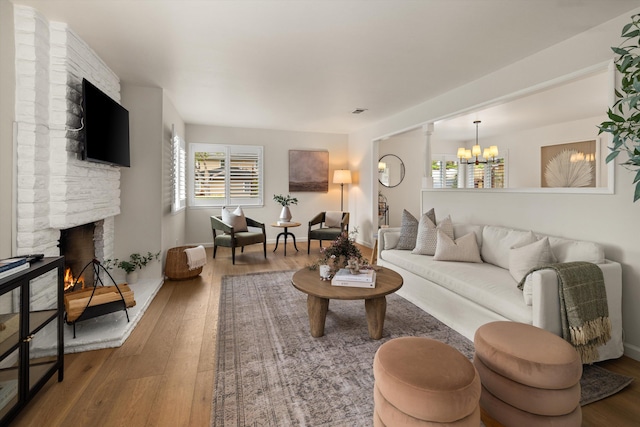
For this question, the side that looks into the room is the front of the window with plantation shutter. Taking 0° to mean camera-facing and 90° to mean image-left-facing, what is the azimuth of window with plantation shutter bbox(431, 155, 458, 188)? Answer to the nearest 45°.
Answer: approximately 0°

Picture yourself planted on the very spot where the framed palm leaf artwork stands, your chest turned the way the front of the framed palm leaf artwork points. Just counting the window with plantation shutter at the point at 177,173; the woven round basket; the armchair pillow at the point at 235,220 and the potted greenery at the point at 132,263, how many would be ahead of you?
4

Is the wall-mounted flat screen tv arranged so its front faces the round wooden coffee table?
yes

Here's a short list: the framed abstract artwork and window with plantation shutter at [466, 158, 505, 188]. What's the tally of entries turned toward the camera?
2

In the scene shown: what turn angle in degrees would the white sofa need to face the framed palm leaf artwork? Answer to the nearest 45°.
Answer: approximately 135° to its right

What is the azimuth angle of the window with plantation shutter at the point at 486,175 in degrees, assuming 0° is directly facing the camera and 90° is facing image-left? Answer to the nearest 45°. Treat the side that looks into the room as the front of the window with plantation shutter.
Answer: approximately 0°

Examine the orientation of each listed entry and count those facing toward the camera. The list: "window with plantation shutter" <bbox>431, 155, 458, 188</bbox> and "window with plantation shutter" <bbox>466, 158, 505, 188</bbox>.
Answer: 2

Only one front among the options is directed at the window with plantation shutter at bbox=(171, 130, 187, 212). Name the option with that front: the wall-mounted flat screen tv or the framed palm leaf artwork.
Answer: the framed palm leaf artwork

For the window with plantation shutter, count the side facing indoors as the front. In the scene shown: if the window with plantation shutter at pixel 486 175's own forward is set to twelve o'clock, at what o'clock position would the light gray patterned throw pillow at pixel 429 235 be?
The light gray patterned throw pillow is roughly at 12 o'clock from the window with plantation shutter.
